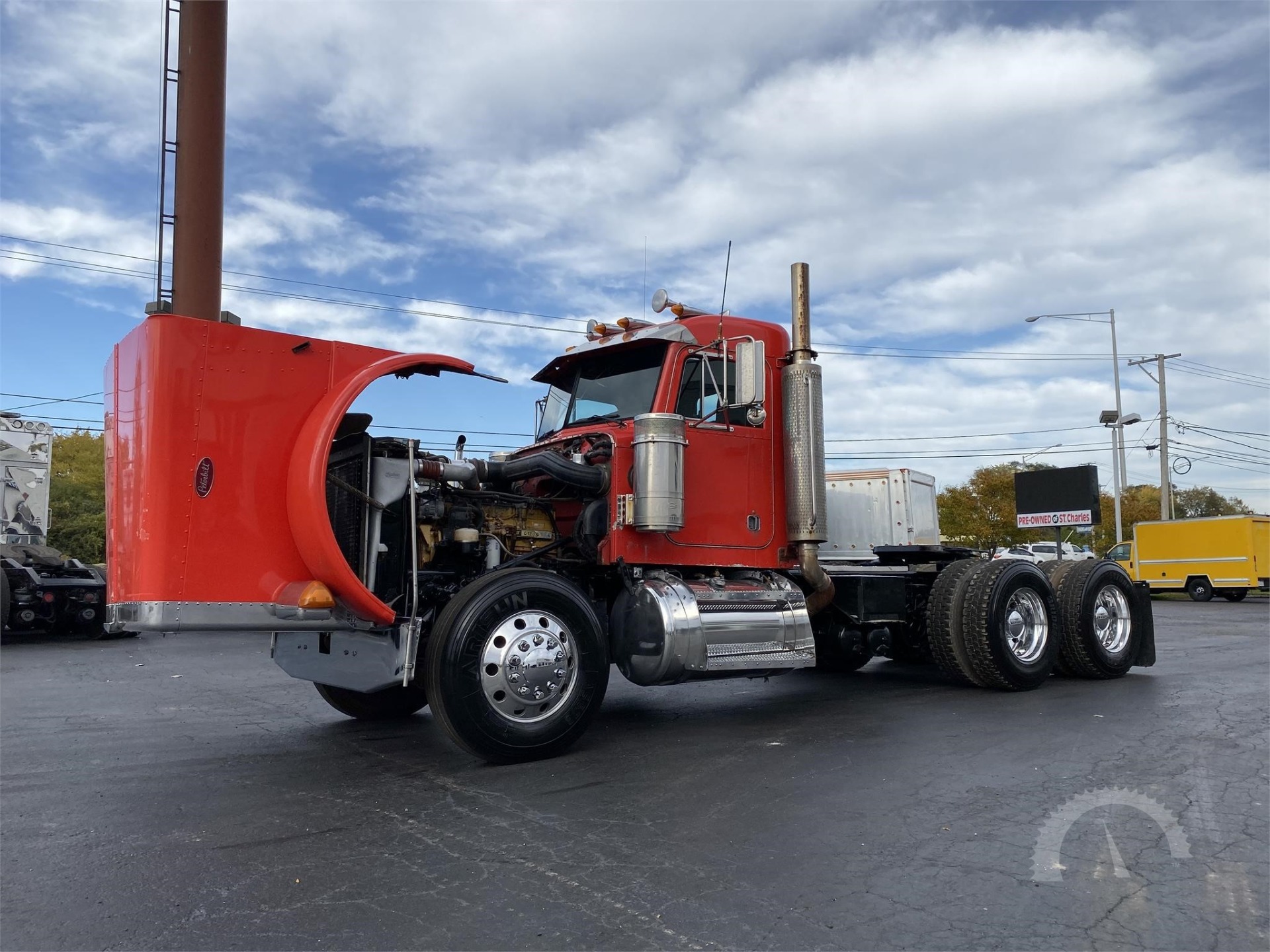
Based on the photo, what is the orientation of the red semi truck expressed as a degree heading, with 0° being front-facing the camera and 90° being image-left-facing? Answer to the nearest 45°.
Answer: approximately 45°

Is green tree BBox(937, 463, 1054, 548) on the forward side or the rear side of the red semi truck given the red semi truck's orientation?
on the rear side

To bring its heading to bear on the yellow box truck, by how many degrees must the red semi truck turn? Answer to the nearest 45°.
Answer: approximately 180°

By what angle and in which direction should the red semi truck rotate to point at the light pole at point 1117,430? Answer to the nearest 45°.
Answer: approximately 180°

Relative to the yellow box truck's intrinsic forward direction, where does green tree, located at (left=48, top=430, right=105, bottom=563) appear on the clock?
The green tree is roughly at 10 o'clock from the yellow box truck.

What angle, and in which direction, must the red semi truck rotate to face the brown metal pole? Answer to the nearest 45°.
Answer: approximately 90° to its right

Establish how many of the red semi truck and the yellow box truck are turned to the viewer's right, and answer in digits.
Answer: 0

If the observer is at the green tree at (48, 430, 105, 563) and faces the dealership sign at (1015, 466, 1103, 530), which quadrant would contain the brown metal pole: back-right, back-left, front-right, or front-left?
front-right

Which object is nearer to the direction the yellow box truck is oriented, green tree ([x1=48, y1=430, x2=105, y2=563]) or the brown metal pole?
the green tree

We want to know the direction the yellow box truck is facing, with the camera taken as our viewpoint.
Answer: facing away from the viewer and to the left of the viewer

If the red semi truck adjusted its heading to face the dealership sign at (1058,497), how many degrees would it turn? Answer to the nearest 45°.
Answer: approximately 180°

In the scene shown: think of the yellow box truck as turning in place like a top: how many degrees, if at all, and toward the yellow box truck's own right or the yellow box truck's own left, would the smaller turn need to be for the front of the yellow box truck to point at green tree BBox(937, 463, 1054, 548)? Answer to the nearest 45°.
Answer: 0° — it already faces it

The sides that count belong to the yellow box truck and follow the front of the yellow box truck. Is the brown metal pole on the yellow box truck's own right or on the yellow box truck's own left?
on the yellow box truck's own left
